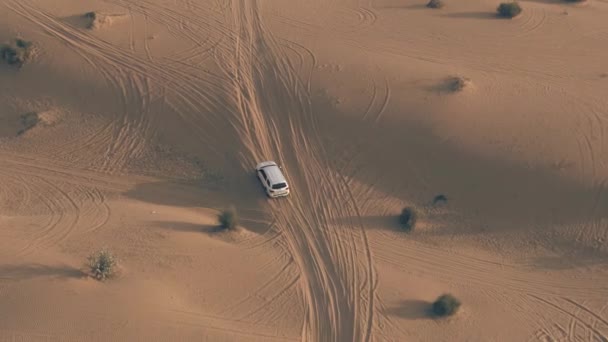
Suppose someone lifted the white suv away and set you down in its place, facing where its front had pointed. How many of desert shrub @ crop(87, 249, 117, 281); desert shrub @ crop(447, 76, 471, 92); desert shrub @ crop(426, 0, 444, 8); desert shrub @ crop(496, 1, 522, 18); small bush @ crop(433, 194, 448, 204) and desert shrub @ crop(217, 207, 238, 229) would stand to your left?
2

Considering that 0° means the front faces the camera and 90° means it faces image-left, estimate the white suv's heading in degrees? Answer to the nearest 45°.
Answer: approximately 135°

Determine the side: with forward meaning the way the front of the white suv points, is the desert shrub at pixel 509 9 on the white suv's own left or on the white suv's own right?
on the white suv's own right

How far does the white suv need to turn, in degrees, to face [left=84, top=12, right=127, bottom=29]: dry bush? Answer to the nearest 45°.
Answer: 0° — it already faces it

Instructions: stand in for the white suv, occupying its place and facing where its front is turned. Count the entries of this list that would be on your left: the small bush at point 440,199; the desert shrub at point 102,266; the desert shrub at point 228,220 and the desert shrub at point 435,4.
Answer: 2

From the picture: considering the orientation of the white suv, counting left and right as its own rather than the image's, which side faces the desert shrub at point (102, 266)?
left

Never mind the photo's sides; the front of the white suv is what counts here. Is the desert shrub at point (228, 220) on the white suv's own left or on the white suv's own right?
on the white suv's own left

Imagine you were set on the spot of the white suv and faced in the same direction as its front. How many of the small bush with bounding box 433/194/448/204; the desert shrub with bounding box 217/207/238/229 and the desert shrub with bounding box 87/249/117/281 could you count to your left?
2

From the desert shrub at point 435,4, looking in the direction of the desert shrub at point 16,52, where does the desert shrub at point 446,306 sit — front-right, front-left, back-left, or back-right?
front-left

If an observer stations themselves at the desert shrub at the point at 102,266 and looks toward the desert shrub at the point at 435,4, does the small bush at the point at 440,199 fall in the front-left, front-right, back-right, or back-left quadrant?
front-right

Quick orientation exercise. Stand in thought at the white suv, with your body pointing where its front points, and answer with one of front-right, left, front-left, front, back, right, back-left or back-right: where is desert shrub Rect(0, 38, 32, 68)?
front

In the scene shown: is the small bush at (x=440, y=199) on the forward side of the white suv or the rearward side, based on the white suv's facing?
on the rearward side

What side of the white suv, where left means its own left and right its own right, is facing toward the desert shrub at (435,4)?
right

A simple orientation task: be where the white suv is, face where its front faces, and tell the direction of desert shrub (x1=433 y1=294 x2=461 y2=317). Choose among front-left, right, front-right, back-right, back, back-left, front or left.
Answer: back

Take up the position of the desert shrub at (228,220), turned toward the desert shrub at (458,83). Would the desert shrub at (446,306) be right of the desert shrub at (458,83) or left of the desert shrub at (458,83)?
right

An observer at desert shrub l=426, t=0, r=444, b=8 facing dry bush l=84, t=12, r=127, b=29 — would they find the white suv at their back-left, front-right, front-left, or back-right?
front-left

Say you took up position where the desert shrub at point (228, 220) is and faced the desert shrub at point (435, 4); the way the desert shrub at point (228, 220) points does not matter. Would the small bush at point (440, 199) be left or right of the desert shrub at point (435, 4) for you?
right
